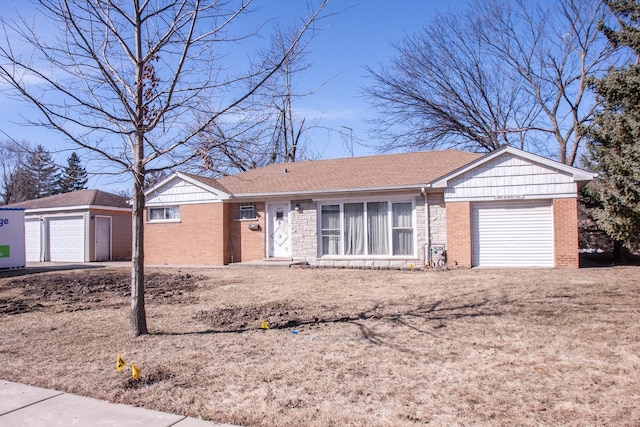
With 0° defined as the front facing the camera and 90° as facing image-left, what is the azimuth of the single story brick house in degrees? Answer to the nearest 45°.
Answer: approximately 0°

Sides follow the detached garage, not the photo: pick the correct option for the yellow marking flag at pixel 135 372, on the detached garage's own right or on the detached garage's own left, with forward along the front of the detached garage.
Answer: on the detached garage's own left

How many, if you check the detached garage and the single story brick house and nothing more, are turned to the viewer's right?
0

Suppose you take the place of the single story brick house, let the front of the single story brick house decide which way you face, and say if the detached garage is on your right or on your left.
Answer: on your right

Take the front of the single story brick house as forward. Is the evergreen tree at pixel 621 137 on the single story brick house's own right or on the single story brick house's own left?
on the single story brick house's own left

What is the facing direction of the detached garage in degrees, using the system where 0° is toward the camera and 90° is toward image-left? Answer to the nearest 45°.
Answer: approximately 45°

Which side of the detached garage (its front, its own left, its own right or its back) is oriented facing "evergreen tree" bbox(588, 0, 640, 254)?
left

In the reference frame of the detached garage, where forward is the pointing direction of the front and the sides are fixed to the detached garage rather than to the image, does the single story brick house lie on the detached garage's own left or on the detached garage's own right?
on the detached garage's own left

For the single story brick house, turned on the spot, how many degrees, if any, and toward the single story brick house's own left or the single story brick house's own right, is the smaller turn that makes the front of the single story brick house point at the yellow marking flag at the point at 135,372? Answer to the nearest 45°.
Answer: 0° — it already faces it
